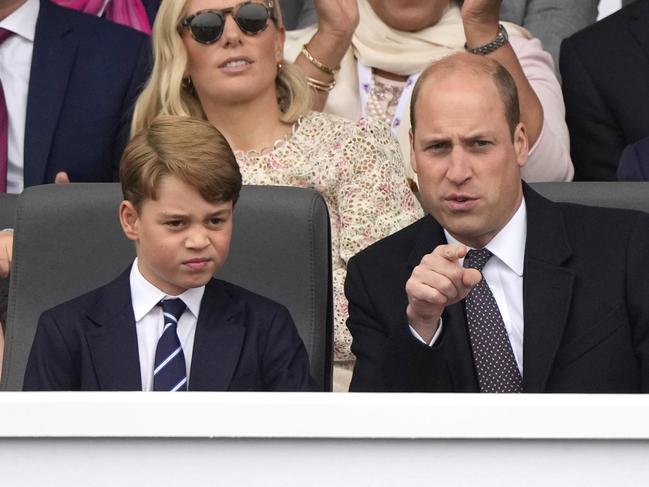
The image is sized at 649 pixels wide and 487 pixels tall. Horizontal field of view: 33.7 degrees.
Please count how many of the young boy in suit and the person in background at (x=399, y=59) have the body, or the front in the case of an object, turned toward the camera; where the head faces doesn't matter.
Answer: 2

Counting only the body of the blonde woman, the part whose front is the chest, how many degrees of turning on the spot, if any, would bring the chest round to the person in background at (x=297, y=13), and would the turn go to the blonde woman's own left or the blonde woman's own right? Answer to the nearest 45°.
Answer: approximately 180°

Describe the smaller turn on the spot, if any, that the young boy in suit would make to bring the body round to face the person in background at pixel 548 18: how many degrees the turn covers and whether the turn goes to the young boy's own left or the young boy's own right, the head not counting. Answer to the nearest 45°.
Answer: approximately 135° to the young boy's own left

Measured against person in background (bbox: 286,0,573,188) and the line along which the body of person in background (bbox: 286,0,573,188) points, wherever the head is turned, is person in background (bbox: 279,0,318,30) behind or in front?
behind

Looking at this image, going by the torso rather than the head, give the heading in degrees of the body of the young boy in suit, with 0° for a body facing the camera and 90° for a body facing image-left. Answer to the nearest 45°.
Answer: approximately 0°

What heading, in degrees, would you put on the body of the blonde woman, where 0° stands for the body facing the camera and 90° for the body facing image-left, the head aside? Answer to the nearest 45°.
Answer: approximately 0°

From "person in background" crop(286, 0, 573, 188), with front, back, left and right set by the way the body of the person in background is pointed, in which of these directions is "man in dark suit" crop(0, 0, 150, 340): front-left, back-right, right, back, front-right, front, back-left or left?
right

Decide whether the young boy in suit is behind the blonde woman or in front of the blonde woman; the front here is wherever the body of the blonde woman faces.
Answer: in front

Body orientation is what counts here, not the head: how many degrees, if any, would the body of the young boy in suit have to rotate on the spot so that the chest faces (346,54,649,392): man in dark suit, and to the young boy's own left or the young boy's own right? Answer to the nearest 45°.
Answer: approximately 90° to the young boy's own left

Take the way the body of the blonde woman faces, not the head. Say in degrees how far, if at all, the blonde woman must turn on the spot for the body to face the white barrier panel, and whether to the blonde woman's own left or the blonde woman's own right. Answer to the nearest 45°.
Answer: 0° — they already face it

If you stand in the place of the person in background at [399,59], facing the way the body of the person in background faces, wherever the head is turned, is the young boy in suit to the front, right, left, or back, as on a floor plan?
front

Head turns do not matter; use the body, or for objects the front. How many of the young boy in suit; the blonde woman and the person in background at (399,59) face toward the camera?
3

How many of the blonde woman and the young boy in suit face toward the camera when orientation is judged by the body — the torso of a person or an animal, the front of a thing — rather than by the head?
2

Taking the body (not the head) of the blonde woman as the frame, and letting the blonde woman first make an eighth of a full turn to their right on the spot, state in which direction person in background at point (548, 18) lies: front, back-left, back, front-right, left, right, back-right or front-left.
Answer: back

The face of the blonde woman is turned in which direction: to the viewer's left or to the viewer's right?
to the viewer's right
